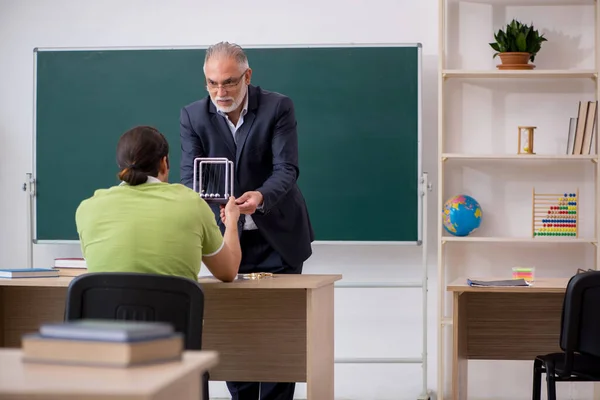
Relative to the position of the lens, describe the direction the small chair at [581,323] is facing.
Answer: facing away from the viewer and to the left of the viewer

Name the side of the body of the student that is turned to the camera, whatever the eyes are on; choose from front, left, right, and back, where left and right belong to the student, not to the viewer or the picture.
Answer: back

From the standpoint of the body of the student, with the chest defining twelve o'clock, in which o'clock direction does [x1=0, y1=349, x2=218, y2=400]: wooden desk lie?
The wooden desk is roughly at 6 o'clock from the student.

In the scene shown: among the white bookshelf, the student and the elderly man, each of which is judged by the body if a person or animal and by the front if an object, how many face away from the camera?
1

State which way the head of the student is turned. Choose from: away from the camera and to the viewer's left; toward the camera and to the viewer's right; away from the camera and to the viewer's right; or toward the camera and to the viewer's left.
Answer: away from the camera and to the viewer's right

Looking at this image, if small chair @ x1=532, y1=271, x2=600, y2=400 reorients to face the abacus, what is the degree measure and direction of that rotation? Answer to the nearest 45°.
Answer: approximately 45° to its right

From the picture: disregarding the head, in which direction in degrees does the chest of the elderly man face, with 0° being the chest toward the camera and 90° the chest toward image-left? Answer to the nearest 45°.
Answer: approximately 45°

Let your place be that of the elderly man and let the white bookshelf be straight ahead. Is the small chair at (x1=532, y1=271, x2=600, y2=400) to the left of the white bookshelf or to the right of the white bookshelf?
right

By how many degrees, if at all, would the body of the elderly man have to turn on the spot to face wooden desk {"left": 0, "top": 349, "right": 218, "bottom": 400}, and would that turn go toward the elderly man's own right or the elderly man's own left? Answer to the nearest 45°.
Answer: approximately 45° to the elderly man's own left

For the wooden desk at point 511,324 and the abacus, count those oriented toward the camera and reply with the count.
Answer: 2

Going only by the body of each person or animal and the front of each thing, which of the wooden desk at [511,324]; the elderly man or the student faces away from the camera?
the student
